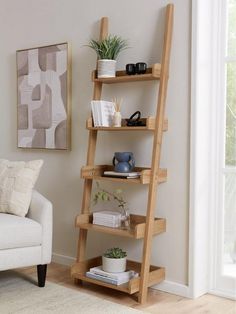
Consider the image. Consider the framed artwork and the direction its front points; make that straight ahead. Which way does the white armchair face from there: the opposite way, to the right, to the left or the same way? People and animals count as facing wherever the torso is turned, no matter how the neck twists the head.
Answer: to the left

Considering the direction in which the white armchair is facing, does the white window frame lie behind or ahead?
ahead

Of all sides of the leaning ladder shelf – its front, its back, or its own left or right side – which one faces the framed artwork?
right

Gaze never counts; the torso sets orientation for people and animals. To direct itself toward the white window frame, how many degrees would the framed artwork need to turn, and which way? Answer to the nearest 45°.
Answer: approximately 90° to its left

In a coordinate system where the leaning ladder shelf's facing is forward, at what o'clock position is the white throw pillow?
The white throw pillow is roughly at 2 o'clock from the leaning ladder shelf.

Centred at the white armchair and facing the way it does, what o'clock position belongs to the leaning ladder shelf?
The leaning ladder shelf is roughly at 11 o'clock from the white armchair.

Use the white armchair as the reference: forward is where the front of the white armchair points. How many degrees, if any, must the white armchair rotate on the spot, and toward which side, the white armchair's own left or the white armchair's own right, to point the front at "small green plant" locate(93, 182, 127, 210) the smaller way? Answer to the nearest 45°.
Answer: approximately 45° to the white armchair's own left

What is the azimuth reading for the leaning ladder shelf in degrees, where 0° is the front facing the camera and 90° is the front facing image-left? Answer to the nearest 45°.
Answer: approximately 45°
